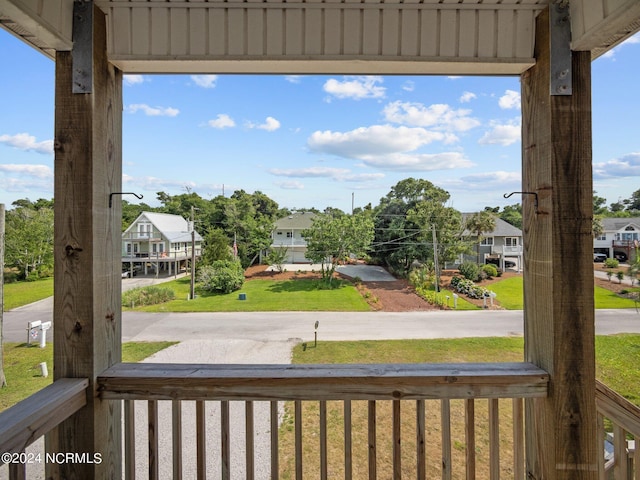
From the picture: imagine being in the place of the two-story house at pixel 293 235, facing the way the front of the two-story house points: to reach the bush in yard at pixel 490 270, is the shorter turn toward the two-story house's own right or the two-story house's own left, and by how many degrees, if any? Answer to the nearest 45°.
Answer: approximately 90° to the two-story house's own left

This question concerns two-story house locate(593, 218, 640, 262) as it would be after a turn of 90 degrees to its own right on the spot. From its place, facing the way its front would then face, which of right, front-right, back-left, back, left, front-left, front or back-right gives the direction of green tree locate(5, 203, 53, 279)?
front-left

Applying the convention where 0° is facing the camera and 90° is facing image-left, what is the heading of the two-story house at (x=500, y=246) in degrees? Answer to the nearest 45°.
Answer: approximately 0°

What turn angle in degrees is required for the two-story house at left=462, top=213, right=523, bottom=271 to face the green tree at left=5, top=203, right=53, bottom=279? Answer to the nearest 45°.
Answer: approximately 45° to its right

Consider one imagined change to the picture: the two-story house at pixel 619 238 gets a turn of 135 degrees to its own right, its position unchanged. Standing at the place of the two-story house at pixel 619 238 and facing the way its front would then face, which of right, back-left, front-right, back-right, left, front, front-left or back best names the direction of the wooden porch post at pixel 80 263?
left

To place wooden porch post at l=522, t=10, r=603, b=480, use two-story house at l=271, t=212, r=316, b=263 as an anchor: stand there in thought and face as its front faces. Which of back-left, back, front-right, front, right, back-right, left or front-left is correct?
front-left

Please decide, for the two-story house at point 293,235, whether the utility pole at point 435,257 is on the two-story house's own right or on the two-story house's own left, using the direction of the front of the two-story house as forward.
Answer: on the two-story house's own left

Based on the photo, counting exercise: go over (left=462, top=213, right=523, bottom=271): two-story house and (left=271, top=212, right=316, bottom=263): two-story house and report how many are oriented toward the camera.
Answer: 2
